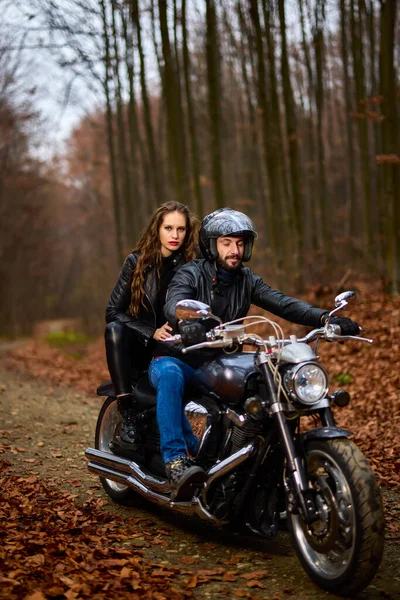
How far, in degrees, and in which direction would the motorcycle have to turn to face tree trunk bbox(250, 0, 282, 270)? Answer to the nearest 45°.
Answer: approximately 135° to its left

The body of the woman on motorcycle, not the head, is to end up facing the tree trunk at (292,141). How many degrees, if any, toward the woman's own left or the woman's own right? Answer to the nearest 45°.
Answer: approximately 135° to the woman's own left

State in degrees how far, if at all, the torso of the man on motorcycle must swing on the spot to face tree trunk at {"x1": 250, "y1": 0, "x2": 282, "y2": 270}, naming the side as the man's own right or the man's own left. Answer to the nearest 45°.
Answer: approximately 135° to the man's own left

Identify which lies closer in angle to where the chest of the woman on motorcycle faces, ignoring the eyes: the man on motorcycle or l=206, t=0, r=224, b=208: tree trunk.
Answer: the man on motorcycle

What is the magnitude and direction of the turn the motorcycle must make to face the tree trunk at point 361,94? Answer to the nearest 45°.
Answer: approximately 135° to its left

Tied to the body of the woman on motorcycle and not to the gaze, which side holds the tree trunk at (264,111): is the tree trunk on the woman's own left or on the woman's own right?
on the woman's own left

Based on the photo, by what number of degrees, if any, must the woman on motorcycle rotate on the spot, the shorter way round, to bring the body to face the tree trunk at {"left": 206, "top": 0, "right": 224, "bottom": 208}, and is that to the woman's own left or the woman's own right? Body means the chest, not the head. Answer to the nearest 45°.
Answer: approximately 135° to the woman's own left

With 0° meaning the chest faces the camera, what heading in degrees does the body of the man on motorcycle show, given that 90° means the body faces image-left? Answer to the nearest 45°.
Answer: approximately 315°

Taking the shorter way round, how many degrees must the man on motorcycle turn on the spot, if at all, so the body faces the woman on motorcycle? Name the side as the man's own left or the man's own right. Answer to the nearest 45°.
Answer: approximately 180°

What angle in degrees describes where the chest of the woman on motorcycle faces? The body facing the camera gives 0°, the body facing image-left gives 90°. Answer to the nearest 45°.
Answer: approximately 315°

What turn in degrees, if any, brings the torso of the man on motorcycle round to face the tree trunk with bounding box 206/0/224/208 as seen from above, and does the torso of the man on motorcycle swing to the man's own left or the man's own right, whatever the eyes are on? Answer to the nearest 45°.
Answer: approximately 135° to the man's own left
